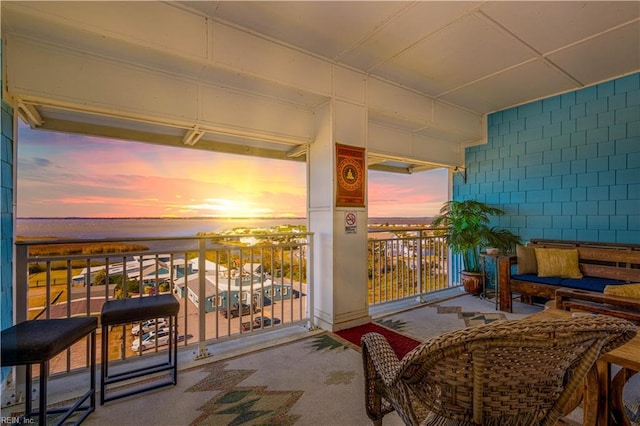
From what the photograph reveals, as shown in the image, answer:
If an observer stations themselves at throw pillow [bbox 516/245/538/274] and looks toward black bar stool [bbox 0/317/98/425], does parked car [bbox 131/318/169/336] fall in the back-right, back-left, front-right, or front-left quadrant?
front-right

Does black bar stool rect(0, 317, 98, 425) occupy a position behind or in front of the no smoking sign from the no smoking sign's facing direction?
in front

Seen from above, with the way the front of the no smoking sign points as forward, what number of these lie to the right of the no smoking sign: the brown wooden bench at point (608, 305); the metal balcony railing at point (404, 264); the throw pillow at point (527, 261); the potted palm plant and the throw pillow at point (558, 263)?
0

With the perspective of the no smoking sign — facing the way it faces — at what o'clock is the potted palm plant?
The potted palm plant is roughly at 8 o'clock from the no smoking sign.

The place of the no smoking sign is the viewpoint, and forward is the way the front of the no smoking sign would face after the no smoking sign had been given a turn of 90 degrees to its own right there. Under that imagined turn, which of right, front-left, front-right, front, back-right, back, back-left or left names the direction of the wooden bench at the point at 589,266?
back

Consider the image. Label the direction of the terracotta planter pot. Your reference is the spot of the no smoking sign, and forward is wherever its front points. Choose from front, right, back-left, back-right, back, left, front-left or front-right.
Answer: back-left

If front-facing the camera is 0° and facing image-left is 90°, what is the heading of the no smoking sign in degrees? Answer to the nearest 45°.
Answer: approximately 0°

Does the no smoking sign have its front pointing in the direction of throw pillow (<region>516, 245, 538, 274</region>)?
no

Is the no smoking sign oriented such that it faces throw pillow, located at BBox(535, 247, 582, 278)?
no

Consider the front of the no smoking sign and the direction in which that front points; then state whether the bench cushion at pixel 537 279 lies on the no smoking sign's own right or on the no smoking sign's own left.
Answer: on the no smoking sign's own left

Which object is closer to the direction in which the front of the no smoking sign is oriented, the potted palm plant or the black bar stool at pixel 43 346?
the black bar stool

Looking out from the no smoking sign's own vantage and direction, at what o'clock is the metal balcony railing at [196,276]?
The metal balcony railing is roughly at 2 o'clock from the no smoking sign.

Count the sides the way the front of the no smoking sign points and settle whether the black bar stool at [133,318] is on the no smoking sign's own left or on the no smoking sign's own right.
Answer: on the no smoking sign's own right

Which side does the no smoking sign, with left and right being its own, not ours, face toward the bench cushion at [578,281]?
left

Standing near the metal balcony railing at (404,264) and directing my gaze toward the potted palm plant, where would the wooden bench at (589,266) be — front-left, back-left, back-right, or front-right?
front-right

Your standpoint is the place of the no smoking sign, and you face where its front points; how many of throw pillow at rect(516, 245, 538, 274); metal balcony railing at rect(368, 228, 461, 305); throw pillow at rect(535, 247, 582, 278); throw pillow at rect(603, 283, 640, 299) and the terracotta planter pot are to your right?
0

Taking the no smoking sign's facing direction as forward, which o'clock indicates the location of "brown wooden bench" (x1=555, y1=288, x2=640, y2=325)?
The brown wooden bench is roughly at 10 o'clock from the no smoking sign.
